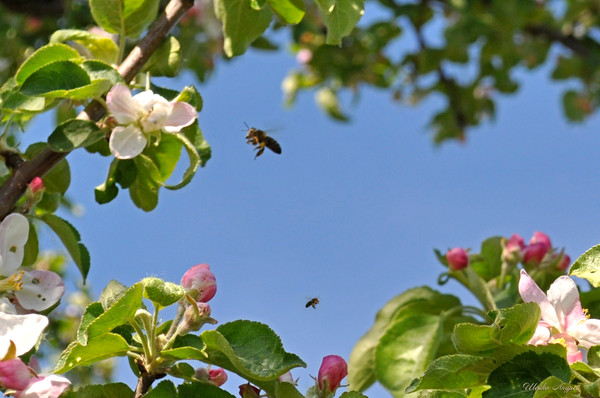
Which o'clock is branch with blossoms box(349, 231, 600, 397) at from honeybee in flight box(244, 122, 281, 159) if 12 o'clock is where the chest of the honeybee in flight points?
The branch with blossoms is roughly at 6 o'clock from the honeybee in flight.

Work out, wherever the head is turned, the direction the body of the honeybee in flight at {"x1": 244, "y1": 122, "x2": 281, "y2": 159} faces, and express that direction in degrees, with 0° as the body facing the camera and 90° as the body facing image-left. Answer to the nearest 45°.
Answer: approximately 90°
